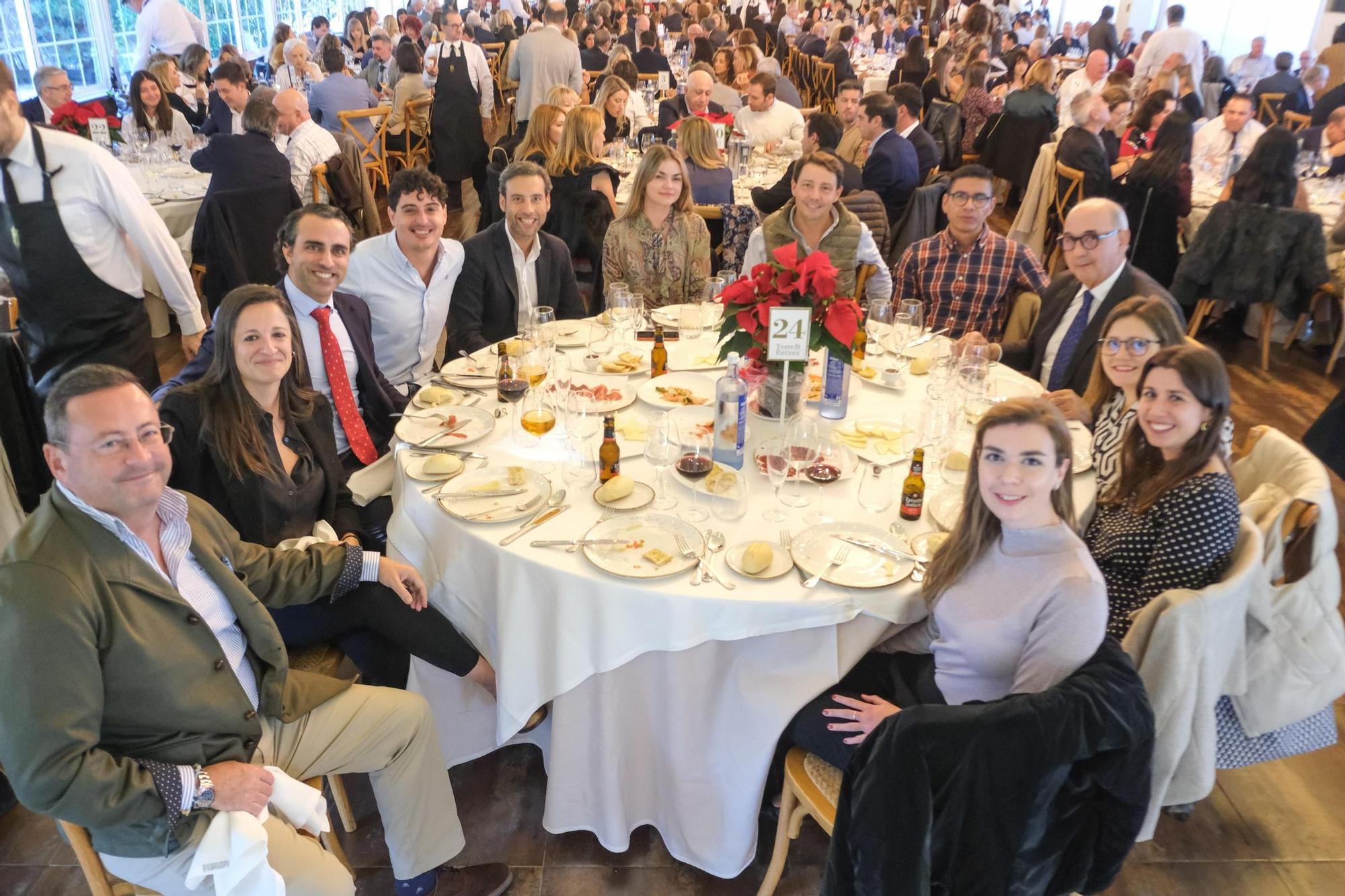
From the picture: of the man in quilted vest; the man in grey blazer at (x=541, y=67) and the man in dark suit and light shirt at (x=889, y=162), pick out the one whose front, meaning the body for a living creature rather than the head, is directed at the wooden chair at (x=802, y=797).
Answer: the man in quilted vest

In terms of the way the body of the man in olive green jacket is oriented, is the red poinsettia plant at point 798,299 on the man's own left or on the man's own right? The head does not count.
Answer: on the man's own left

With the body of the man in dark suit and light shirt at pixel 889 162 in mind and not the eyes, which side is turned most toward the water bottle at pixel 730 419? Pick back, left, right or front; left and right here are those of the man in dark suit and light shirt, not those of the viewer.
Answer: left

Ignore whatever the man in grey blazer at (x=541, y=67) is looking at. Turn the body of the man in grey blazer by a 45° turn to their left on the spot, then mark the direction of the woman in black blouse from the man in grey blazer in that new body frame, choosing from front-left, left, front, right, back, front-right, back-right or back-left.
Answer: back-left

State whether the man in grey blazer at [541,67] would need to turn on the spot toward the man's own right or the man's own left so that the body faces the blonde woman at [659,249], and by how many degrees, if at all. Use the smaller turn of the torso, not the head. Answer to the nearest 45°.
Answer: approximately 180°

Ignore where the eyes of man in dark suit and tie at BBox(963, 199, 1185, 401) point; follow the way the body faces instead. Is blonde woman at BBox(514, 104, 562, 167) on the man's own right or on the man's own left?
on the man's own right

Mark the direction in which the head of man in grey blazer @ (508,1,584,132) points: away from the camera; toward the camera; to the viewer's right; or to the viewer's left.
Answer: away from the camera

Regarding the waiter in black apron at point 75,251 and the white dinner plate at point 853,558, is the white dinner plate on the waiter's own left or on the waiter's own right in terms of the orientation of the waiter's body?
on the waiter's own left

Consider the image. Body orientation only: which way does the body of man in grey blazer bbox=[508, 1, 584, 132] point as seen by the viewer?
away from the camera

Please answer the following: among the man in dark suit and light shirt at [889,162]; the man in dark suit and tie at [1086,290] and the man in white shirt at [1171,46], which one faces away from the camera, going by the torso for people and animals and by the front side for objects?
the man in white shirt

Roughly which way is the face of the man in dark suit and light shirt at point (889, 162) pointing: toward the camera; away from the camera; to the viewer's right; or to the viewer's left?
to the viewer's left

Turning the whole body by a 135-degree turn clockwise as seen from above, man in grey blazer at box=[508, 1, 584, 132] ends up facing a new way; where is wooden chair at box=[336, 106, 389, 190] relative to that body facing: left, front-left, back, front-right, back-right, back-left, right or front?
right
